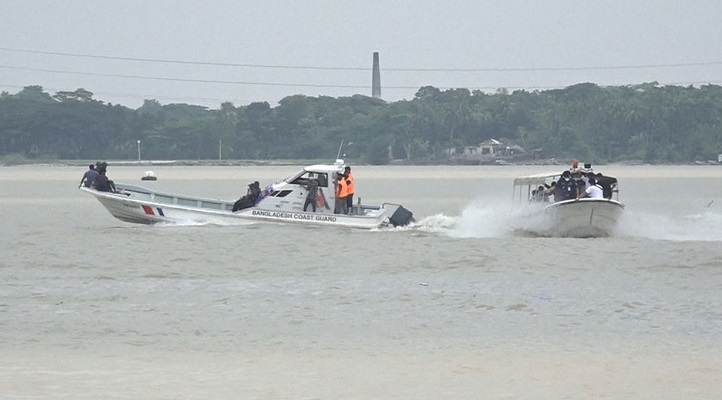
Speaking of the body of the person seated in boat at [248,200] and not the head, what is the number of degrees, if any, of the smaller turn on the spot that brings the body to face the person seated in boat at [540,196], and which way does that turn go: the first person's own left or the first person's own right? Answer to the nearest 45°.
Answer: approximately 180°

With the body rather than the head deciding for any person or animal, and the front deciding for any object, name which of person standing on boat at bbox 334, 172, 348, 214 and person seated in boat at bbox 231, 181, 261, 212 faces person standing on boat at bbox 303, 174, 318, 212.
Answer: person standing on boat at bbox 334, 172, 348, 214

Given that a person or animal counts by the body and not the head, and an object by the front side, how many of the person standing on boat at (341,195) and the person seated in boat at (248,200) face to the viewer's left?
2

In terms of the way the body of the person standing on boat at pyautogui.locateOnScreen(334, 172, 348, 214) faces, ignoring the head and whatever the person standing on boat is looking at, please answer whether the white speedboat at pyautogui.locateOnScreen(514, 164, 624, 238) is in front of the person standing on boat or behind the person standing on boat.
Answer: behind

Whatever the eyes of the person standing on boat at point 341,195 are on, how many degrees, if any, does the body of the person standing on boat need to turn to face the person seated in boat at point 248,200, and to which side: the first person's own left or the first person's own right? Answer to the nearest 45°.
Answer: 0° — they already face them

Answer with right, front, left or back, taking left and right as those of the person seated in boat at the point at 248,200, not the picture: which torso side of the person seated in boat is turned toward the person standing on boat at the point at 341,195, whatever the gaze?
back

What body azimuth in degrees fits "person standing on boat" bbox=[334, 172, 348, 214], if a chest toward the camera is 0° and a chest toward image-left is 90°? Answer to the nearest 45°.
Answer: approximately 90°

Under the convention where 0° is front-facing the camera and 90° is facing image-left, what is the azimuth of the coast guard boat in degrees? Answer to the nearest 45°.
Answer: approximately 90°

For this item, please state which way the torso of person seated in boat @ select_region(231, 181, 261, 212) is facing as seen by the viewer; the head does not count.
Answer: to the viewer's left
